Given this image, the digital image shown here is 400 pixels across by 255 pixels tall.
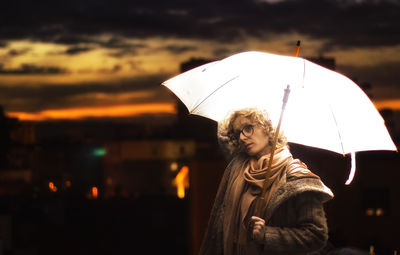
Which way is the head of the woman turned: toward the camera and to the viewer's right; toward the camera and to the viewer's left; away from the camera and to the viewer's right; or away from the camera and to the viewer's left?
toward the camera and to the viewer's left

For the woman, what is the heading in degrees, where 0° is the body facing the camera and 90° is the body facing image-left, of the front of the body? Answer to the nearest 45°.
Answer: approximately 45°
